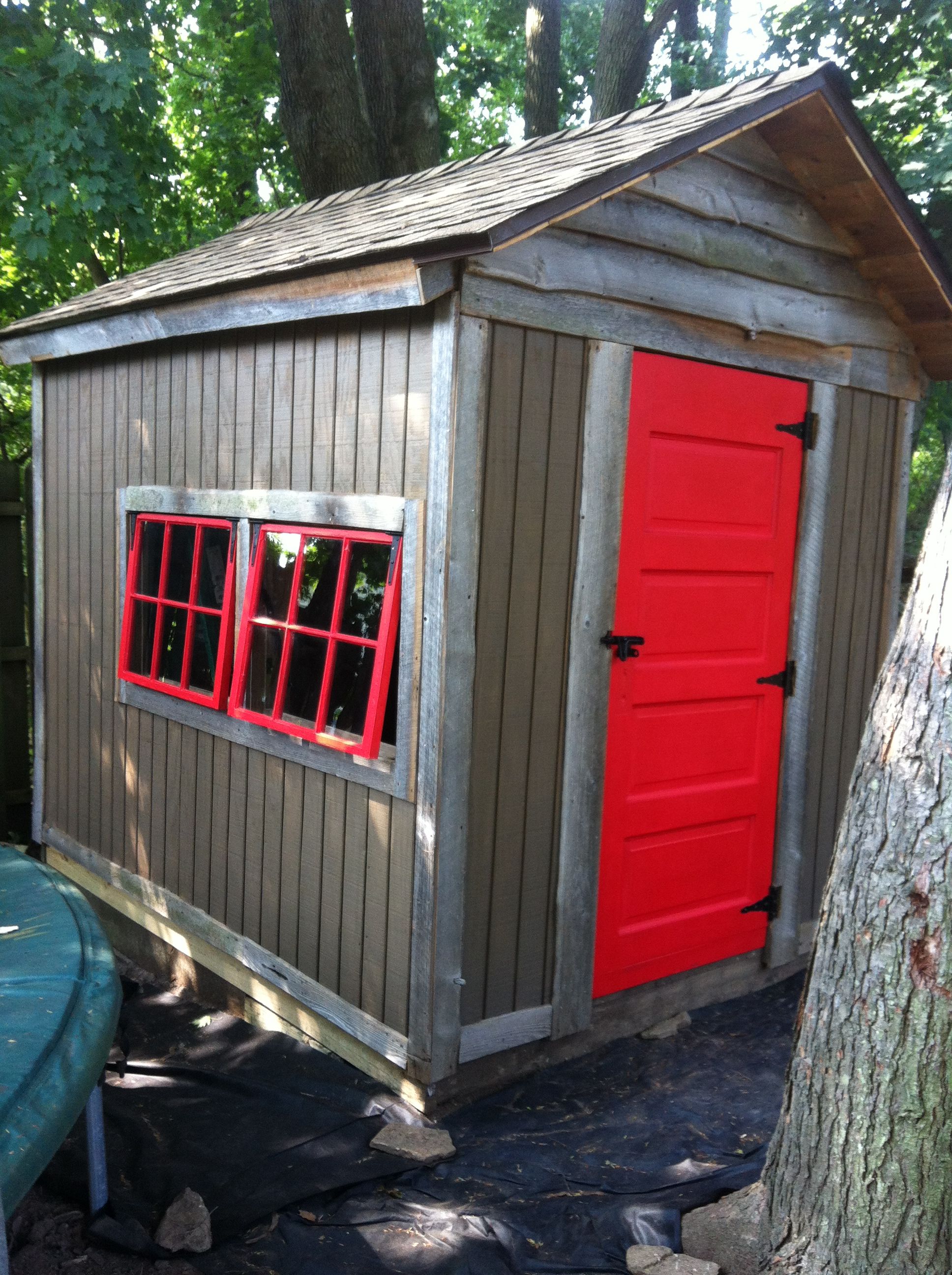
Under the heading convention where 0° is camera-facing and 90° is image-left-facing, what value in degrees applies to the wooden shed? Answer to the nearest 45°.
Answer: approximately 315°

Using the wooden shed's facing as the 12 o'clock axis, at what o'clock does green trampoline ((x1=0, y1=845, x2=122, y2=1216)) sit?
The green trampoline is roughly at 3 o'clock from the wooden shed.

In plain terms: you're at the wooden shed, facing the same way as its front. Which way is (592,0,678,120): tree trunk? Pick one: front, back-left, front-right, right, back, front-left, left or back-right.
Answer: back-left

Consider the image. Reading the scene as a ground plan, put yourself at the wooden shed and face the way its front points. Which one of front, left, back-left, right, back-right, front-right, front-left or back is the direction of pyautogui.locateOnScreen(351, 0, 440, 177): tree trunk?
back-left

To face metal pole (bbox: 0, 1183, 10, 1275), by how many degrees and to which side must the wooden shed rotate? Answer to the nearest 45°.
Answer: approximately 45° to its right
